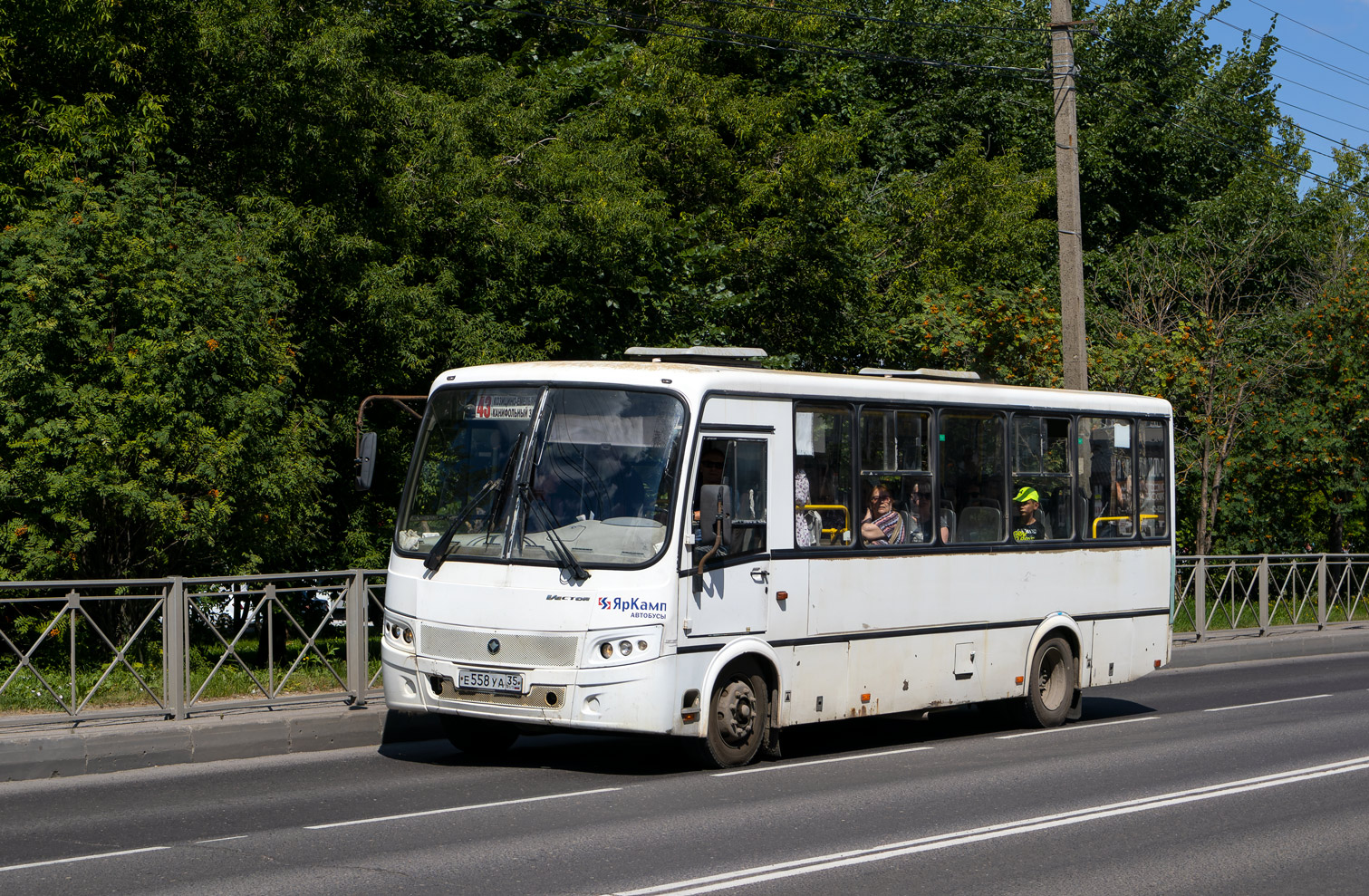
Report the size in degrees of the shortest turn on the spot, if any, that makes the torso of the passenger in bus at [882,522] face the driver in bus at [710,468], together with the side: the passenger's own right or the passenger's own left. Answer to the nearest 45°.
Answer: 0° — they already face them

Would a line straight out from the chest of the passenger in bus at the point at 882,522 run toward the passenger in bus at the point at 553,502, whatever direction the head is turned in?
yes

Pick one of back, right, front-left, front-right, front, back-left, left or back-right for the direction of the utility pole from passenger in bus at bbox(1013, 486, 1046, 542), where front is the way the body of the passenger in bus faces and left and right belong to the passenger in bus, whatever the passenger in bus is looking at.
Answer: back-right

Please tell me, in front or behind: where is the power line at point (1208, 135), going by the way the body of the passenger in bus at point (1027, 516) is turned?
behind

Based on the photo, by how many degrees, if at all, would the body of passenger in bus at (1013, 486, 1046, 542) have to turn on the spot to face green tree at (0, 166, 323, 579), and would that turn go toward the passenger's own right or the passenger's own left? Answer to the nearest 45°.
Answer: approximately 45° to the passenger's own right

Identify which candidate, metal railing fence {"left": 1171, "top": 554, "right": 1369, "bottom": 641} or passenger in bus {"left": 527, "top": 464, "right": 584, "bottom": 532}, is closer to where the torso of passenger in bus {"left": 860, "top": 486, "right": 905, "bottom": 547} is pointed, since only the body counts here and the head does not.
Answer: the passenger in bus

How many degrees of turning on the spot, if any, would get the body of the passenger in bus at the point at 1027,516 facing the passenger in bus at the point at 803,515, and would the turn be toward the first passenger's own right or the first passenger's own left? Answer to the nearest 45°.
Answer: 0° — they already face them
